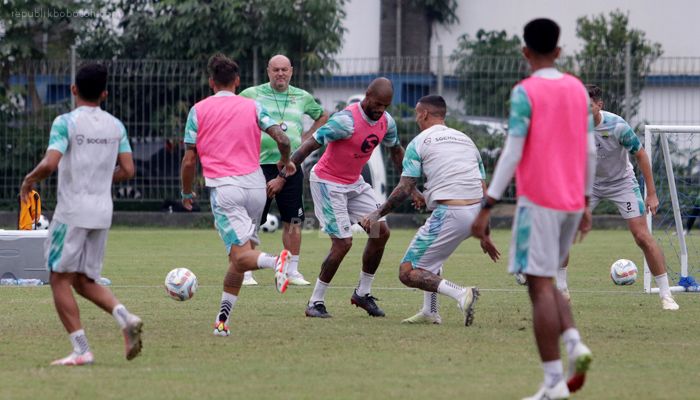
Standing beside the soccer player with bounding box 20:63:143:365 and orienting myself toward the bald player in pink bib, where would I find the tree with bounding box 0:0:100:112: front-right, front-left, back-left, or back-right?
front-left

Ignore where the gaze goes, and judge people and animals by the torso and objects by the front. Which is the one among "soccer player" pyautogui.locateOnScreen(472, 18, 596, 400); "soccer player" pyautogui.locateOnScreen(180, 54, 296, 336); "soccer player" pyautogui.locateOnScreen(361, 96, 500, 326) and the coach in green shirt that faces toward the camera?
the coach in green shirt

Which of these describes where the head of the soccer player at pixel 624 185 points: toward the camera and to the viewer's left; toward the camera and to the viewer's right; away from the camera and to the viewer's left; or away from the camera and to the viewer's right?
toward the camera and to the viewer's left

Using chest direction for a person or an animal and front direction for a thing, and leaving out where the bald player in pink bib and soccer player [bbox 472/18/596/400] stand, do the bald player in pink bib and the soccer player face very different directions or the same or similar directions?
very different directions

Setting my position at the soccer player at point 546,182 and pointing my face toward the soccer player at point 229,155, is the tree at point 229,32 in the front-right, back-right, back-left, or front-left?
front-right

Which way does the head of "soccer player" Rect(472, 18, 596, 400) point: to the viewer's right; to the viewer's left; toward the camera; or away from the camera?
away from the camera

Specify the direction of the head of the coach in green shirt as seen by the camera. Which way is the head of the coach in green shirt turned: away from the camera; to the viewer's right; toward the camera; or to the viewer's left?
toward the camera

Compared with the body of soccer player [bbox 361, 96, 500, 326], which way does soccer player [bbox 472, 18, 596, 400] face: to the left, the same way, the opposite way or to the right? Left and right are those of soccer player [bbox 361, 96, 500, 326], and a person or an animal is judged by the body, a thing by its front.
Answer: the same way

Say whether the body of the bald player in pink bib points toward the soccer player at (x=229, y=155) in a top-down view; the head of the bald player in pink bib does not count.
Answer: no

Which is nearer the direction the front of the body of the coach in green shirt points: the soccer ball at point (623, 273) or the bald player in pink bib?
the bald player in pink bib

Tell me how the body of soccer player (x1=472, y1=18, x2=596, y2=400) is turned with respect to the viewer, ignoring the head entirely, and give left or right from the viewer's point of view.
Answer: facing away from the viewer and to the left of the viewer

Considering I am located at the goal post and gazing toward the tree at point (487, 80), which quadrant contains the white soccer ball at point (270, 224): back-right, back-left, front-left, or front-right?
front-left

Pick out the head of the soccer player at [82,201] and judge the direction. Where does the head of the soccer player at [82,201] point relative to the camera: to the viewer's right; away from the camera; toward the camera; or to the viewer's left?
away from the camera

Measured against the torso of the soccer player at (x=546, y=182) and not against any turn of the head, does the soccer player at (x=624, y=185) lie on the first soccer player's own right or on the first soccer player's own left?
on the first soccer player's own right

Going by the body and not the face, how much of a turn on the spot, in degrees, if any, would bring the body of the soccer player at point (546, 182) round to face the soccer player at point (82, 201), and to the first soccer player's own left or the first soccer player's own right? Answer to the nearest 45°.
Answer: approximately 45° to the first soccer player's own left

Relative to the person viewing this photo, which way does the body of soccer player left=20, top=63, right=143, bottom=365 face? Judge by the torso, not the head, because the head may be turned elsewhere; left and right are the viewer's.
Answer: facing away from the viewer and to the left of the viewer

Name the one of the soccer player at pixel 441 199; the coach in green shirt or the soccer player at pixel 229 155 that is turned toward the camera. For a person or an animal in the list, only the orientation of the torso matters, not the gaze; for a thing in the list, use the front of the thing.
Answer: the coach in green shirt

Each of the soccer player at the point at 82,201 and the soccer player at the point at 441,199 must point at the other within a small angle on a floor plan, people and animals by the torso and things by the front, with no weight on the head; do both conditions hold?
no

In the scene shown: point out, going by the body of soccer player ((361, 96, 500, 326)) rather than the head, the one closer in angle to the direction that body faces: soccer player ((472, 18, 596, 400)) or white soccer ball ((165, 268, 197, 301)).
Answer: the white soccer ball

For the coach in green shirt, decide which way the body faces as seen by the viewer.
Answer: toward the camera
